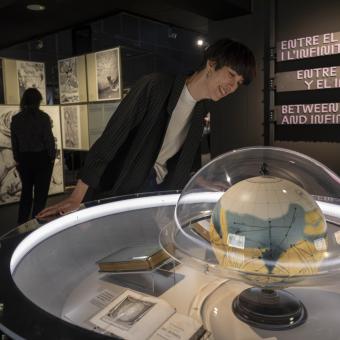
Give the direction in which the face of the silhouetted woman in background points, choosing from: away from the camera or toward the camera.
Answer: away from the camera

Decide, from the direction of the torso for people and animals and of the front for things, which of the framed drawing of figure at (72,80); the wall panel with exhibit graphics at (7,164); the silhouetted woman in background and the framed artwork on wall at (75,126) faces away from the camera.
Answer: the silhouetted woman in background

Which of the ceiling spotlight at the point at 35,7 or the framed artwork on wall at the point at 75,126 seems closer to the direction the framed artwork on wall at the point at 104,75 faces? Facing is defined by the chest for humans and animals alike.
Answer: the ceiling spotlight

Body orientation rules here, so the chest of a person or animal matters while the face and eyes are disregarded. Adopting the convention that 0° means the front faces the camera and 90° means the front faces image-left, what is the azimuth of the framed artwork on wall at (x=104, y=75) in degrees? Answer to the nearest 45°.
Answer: approximately 45°

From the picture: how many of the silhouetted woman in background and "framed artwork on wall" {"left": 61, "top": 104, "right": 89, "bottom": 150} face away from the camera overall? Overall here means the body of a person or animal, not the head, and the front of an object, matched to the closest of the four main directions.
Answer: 1

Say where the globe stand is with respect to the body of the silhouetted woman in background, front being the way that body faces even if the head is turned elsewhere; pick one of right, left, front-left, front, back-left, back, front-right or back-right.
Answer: back

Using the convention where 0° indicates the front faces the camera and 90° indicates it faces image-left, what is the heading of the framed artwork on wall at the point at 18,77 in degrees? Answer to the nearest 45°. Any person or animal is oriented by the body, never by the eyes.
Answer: approximately 315°

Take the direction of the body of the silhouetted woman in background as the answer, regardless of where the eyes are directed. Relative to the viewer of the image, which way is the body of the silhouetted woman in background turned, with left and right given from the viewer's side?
facing away from the viewer

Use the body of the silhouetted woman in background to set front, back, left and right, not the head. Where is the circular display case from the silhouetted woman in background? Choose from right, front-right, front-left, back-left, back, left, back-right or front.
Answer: back

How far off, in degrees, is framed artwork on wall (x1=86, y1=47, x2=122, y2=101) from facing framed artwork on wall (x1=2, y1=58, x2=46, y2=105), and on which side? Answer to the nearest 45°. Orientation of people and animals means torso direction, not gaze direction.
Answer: approximately 45° to its right
